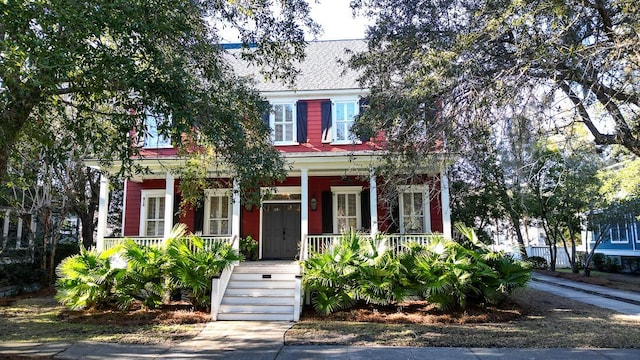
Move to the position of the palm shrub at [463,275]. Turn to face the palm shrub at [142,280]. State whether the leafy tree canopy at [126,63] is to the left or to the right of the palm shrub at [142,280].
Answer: left

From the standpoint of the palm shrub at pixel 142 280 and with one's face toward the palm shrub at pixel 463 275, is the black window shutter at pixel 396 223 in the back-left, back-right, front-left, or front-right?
front-left

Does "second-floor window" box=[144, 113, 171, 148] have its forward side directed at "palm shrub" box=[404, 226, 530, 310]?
no

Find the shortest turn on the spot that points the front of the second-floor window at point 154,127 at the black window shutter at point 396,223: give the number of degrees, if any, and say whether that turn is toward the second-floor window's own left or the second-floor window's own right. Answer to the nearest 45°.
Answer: approximately 135° to the second-floor window's own left

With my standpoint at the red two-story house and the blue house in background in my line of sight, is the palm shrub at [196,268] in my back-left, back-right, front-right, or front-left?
back-right

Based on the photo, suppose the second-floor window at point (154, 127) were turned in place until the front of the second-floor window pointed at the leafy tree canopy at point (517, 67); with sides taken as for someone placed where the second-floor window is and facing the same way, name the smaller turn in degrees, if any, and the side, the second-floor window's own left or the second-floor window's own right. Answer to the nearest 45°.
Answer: approximately 90° to the second-floor window's own left

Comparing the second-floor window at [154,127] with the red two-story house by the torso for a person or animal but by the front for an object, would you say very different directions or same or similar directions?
same or similar directions

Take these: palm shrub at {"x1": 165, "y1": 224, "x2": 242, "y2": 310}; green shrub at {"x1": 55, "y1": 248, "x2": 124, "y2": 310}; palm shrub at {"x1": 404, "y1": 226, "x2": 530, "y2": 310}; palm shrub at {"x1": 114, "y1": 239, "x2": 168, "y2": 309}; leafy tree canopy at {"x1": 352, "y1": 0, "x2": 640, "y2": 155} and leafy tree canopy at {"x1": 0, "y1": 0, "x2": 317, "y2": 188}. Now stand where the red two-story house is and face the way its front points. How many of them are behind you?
0

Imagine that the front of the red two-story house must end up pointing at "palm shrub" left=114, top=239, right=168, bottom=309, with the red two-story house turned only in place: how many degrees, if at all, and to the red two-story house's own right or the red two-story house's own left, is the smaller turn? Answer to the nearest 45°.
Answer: approximately 45° to the red two-story house's own right

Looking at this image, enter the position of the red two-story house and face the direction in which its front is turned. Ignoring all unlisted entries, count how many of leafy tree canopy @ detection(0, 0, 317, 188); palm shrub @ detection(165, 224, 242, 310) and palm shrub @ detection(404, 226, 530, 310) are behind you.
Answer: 0

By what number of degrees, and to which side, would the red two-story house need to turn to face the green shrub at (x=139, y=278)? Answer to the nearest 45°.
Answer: approximately 45° to its right

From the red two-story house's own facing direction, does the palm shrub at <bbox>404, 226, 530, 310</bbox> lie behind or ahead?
ahead

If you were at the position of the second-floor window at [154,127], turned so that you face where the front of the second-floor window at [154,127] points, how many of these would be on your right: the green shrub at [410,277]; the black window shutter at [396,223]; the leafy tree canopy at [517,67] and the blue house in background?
0

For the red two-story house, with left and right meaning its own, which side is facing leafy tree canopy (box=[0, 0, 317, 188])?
front

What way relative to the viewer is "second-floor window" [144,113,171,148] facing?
toward the camera

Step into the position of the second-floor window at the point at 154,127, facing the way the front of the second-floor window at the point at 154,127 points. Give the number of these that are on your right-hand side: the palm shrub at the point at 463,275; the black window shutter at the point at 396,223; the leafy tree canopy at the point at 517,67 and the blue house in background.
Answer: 0

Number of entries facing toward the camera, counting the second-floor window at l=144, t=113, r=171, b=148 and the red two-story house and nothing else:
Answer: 2
